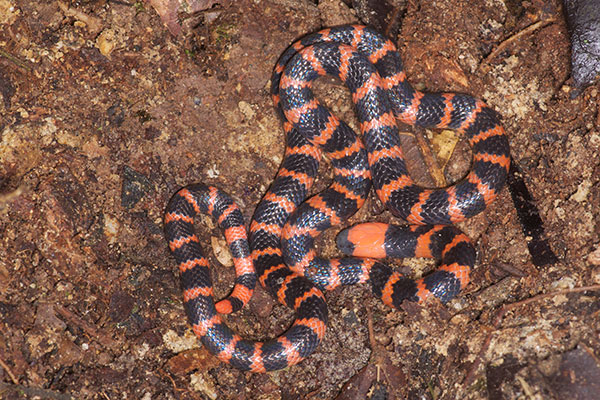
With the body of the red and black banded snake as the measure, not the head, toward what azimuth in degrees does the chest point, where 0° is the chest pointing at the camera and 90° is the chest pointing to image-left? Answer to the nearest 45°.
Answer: approximately 90°

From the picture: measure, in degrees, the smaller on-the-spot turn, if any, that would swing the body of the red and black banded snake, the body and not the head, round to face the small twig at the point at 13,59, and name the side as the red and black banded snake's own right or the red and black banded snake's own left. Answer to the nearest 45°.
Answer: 0° — it already faces it

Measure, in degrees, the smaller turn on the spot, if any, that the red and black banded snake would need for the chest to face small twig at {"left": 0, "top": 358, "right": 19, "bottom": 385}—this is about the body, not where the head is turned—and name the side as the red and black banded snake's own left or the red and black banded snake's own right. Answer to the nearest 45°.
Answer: approximately 45° to the red and black banded snake's own left

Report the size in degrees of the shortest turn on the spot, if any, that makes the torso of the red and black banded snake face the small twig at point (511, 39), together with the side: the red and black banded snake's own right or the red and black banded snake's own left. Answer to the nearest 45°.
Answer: approximately 135° to the red and black banded snake's own right

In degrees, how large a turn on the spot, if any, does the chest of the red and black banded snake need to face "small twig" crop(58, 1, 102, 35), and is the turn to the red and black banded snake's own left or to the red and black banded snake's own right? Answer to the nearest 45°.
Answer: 0° — it already faces it
